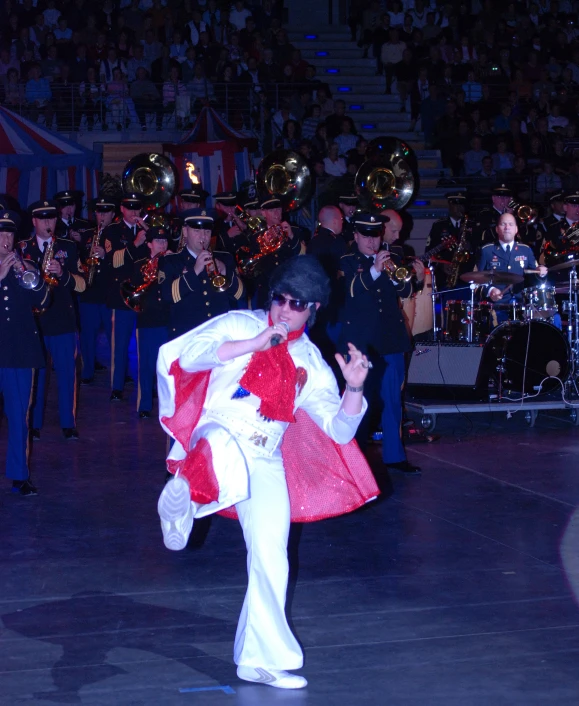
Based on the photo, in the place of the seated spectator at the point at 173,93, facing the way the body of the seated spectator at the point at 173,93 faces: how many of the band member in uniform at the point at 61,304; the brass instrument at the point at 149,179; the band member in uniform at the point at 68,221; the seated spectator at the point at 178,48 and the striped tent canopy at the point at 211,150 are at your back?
1

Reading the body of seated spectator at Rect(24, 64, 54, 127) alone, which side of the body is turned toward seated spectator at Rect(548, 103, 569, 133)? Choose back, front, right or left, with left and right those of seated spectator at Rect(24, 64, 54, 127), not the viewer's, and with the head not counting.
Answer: left

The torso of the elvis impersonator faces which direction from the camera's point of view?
toward the camera

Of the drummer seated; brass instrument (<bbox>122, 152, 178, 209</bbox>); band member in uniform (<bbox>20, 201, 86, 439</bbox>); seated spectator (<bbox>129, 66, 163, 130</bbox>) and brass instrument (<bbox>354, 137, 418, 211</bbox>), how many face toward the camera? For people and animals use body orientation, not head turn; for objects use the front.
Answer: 5

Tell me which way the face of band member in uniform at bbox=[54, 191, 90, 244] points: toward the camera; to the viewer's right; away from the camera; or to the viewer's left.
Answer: toward the camera

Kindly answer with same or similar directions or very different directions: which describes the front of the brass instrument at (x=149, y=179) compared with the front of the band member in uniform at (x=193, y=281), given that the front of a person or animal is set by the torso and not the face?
same or similar directions

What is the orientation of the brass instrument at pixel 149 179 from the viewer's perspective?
toward the camera

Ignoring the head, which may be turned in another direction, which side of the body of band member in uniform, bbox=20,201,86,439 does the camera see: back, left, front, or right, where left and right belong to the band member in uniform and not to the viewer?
front

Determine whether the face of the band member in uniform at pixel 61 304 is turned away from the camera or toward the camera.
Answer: toward the camera

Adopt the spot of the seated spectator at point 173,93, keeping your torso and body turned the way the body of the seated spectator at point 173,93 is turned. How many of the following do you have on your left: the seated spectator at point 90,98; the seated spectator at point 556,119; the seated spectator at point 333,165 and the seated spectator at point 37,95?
2

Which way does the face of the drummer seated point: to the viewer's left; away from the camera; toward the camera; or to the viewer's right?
toward the camera

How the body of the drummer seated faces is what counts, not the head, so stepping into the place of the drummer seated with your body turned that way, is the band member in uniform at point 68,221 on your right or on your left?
on your right

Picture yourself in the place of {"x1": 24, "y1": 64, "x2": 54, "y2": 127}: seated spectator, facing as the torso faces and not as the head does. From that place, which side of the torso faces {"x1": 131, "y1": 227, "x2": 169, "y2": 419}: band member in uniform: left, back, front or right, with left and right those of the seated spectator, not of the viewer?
front

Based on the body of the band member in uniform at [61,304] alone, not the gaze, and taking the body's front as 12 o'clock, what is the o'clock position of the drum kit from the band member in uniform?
The drum kit is roughly at 9 o'clock from the band member in uniform.

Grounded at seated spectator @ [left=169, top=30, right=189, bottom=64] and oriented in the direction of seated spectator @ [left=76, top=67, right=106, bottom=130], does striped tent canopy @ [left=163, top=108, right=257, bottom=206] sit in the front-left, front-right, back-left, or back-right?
front-left

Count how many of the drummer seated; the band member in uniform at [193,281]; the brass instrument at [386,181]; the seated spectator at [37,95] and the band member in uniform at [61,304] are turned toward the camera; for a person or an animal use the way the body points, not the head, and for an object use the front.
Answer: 5
